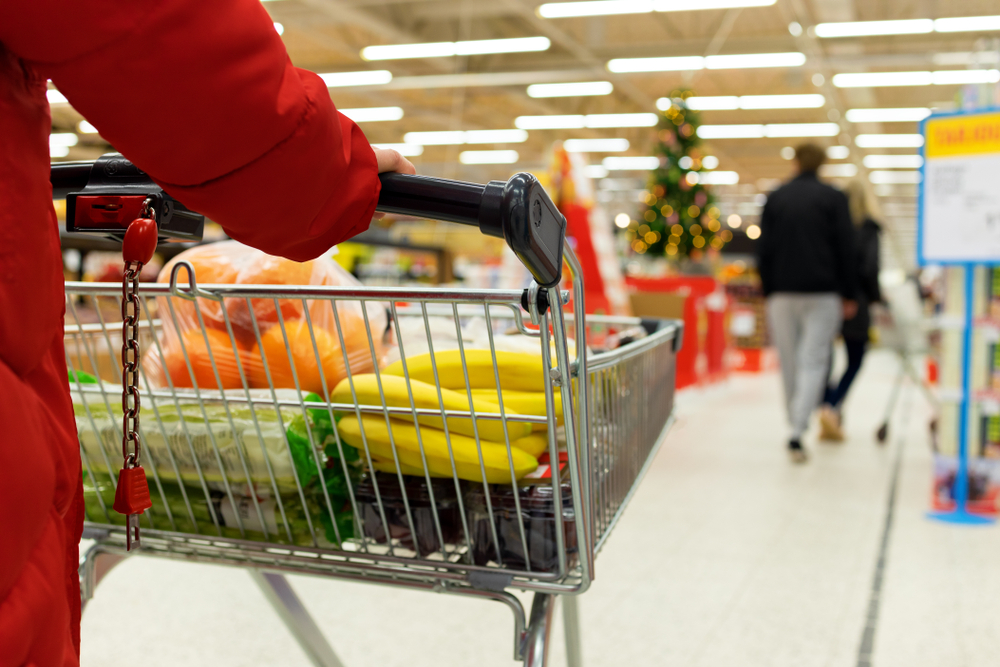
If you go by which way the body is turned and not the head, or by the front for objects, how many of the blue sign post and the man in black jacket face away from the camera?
1

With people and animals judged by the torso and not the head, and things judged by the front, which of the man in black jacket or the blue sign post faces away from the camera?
the man in black jacket

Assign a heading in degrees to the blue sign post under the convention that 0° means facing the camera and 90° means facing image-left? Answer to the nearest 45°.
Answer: approximately 0°

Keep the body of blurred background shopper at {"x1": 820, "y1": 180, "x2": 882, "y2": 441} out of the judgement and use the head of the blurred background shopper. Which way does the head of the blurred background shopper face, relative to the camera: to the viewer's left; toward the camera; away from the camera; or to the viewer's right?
away from the camera

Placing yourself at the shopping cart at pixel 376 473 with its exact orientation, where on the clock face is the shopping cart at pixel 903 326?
the shopping cart at pixel 903 326 is roughly at 12 o'clock from the shopping cart at pixel 376 473.

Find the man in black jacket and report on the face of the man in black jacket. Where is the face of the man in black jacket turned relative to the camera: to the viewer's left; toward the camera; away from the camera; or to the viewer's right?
away from the camera

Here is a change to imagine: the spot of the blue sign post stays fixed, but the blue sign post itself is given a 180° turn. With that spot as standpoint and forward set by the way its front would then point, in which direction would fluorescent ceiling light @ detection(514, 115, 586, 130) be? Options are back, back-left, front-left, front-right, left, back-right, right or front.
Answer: front-left

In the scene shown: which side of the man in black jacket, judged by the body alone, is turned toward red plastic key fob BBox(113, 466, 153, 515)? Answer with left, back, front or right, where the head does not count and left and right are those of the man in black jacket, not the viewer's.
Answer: back

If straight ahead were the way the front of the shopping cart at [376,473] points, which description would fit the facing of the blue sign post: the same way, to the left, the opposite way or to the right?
the opposite way

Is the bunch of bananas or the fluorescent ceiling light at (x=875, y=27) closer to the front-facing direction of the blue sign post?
the bunch of bananas

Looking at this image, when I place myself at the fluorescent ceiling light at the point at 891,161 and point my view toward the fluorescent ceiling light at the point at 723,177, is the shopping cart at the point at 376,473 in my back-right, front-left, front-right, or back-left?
back-left

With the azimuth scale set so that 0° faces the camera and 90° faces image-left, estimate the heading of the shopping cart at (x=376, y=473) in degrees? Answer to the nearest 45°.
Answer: approximately 225°

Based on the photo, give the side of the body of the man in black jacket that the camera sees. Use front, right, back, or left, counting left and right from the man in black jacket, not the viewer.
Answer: back

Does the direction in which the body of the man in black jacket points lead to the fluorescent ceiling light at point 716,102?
yes

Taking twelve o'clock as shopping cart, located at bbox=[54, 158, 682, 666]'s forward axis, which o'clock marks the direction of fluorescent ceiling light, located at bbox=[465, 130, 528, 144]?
The fluorescent ceiling light is roughly at 11 o'clock from the shopping cart.

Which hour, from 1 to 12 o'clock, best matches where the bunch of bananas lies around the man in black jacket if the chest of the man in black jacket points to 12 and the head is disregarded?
The bunch of bananas is roughly at 6 o'clock from the man in black jacket.

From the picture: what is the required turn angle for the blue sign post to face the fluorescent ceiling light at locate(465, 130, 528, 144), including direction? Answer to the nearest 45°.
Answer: approximately 135° to its right
